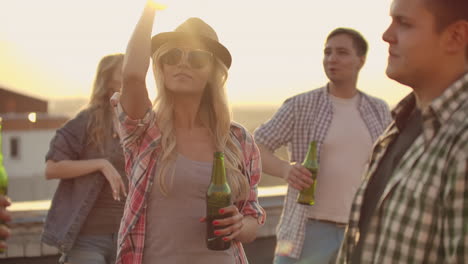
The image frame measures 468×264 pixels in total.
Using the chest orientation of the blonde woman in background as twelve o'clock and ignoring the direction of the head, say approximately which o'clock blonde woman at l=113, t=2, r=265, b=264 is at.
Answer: The blonde woman is roughly at 1 o'clock from the blonde woman in background.

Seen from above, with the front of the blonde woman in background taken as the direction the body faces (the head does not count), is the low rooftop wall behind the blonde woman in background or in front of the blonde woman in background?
behind

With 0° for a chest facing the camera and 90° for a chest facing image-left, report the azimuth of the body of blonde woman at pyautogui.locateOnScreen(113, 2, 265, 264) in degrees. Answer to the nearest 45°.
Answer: approximately 0°

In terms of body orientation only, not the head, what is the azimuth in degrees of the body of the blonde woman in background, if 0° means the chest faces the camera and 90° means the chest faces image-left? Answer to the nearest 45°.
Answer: approximately 315°

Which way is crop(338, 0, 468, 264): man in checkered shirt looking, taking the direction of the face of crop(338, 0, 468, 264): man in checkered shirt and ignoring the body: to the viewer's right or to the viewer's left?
to the viewer's left

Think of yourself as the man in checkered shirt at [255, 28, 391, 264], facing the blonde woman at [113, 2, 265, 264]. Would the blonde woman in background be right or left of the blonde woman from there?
right

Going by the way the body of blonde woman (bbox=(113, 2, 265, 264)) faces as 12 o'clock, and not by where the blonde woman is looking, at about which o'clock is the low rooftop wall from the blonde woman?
The low rooftop wall is roughly at 5 o'clock from the blonde woman.

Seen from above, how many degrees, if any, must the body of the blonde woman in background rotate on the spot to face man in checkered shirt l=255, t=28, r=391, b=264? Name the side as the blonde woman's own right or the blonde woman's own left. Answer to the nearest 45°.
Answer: approximately 45° to the blonde woman's own left
